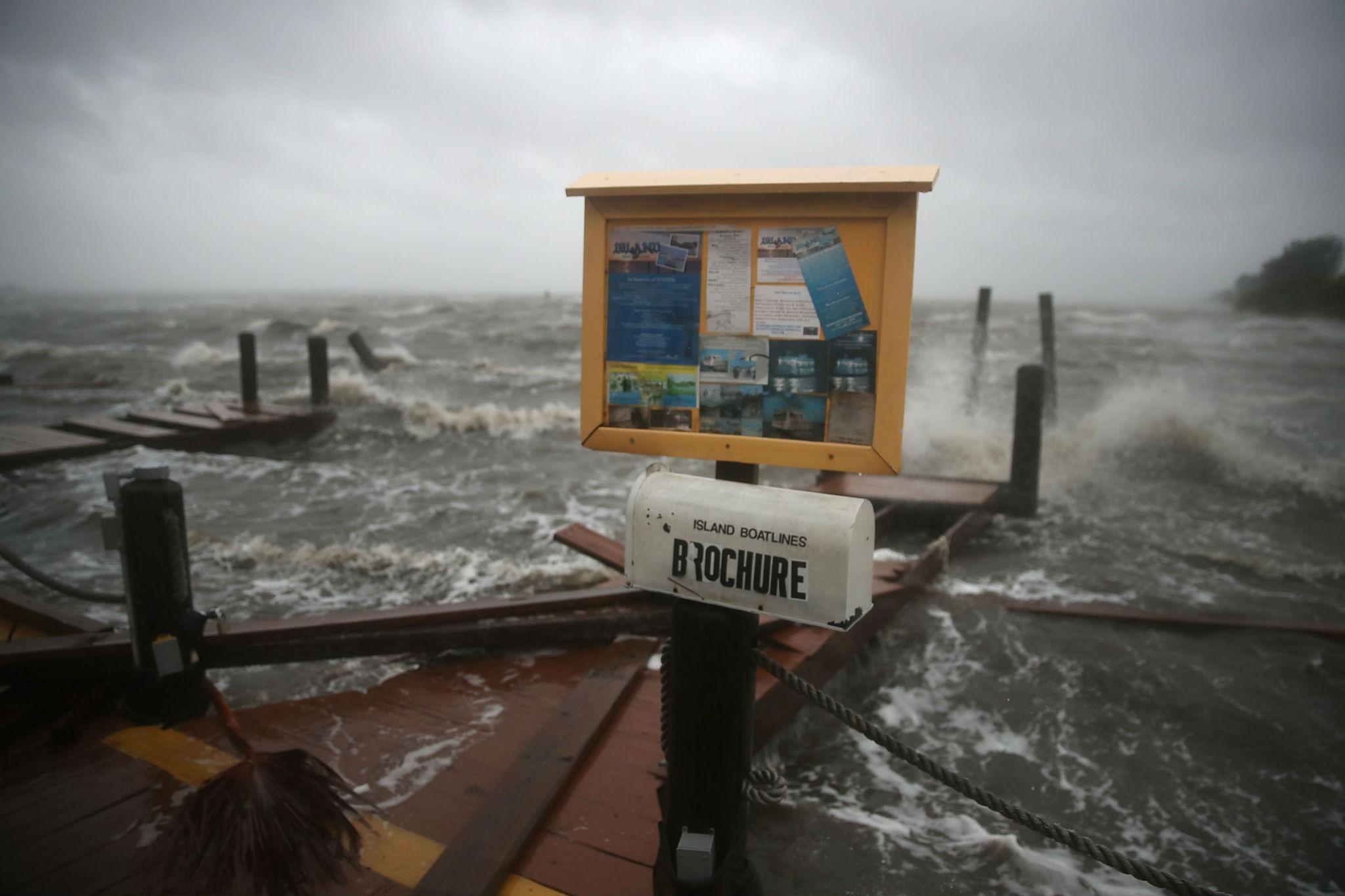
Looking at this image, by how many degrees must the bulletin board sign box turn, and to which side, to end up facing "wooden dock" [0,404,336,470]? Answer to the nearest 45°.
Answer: approximately 135° to its right

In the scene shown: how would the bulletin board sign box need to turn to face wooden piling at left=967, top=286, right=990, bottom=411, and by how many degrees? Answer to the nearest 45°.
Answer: approximately 180°

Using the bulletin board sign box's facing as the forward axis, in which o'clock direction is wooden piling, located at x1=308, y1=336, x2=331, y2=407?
The wooden piling is roughly at 5 o'clock from the bulletin board sign box.

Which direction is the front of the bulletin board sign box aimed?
toward the camera

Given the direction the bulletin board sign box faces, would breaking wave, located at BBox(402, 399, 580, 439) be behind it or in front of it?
behind

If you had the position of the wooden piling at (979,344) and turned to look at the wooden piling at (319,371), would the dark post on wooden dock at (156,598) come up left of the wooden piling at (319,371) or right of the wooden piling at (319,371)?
left
